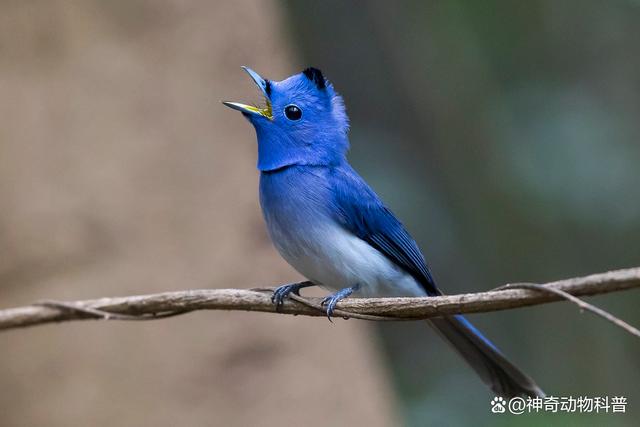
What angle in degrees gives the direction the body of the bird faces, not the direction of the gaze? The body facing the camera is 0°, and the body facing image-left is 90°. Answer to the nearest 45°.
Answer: approximately 90°
